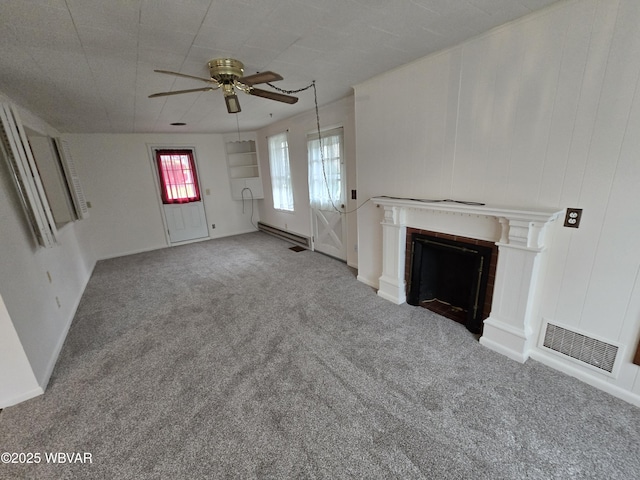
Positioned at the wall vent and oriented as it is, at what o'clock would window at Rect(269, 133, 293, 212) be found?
The window is roughly at 2 o'clock from the wall vent.

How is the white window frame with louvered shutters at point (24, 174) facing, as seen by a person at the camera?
facing to the right of the viewer

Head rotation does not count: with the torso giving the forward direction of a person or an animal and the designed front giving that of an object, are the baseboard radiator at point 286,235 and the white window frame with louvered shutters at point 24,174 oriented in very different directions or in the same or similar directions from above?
very different directions

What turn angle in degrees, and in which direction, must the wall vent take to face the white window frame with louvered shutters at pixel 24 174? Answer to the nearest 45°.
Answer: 0° — it already faces it

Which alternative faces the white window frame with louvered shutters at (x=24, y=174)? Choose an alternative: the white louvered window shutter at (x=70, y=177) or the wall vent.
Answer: the wall vent

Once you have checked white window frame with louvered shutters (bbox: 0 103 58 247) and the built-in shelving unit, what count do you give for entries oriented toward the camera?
1

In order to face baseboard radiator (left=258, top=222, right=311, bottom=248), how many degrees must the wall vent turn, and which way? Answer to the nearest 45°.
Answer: approximately 45° to its right
